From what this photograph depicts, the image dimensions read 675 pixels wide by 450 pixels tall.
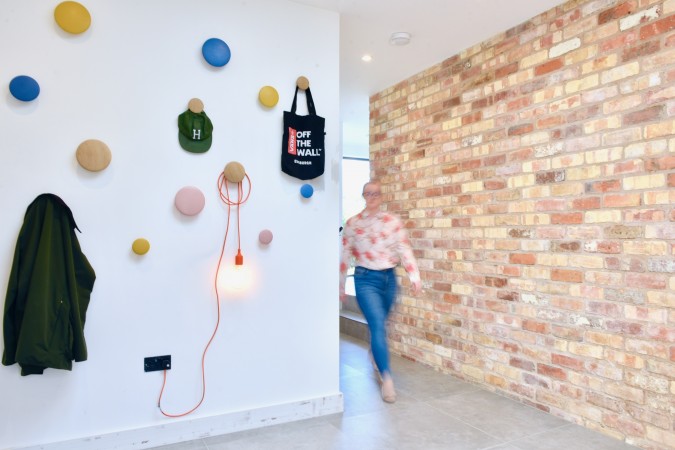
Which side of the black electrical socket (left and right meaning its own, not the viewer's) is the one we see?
front

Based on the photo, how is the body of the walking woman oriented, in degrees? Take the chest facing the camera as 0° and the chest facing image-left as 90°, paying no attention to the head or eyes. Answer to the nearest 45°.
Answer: approximately 0°

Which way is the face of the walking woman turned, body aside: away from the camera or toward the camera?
toward the camera

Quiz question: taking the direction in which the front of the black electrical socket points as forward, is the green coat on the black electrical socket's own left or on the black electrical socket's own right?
on the black electrical socket's own right

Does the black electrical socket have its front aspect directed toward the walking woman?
no

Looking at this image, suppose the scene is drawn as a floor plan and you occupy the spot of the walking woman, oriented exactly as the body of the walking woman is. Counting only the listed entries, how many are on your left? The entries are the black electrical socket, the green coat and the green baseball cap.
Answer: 0

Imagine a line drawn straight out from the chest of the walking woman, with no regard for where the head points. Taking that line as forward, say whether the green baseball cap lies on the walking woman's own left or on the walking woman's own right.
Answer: on the walking woman's own right

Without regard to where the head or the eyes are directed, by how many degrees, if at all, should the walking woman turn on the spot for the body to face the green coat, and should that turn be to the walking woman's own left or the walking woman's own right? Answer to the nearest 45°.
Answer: approximately 45° to the walking woman's own right

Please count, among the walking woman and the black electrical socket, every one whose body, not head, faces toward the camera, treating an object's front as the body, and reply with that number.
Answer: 2
